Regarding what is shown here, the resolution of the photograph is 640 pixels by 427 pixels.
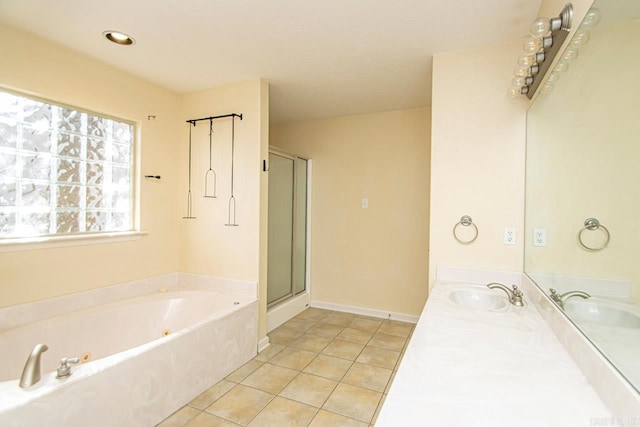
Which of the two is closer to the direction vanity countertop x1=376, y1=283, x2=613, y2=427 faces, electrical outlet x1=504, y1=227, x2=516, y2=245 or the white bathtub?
the white bathtub

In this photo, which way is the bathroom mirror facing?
to the viewer's left

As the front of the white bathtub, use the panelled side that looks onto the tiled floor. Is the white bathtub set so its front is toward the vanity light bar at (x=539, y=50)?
yes

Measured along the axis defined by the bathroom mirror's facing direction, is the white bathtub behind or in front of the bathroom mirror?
in front

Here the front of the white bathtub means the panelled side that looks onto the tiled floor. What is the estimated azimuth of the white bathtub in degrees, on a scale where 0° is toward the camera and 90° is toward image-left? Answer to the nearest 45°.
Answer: approximately 315°

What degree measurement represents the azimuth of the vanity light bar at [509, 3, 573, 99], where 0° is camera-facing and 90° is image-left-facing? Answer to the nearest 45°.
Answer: approximately 90°

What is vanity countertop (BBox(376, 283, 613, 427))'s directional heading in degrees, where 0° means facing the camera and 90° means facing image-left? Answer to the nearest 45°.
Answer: approximately 90°

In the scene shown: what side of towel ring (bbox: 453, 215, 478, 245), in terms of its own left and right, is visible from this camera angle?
front

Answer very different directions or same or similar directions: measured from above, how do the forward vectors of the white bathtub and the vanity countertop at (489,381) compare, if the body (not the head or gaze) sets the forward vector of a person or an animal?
very different directions

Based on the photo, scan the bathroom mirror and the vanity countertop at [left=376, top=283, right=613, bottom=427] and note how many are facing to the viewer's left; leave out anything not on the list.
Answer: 2
